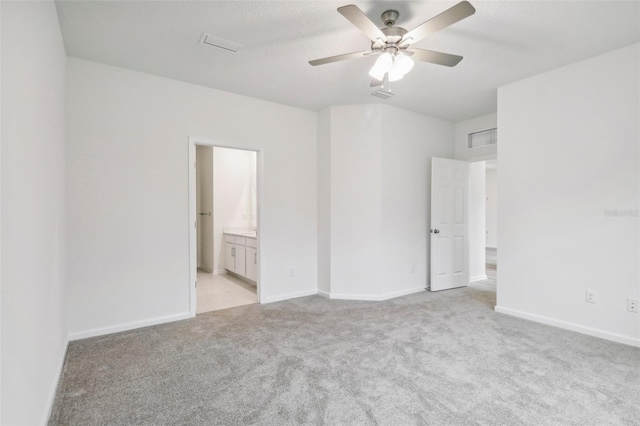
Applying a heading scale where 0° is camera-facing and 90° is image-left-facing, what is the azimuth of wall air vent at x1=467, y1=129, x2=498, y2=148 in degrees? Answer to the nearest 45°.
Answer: approximately 45°

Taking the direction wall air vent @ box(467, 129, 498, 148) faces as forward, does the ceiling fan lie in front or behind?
in front

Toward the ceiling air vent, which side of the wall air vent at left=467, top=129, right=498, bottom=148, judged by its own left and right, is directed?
front
